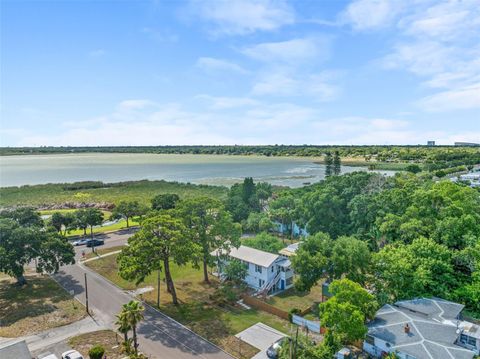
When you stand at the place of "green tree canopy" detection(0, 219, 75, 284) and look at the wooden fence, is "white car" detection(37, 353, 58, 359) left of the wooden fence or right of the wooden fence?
right

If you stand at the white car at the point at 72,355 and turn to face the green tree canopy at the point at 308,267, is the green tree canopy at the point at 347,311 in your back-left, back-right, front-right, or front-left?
front-right

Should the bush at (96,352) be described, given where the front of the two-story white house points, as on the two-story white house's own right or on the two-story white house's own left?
on the two-story white house's own right

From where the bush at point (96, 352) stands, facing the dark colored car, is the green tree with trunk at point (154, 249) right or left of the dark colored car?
right
